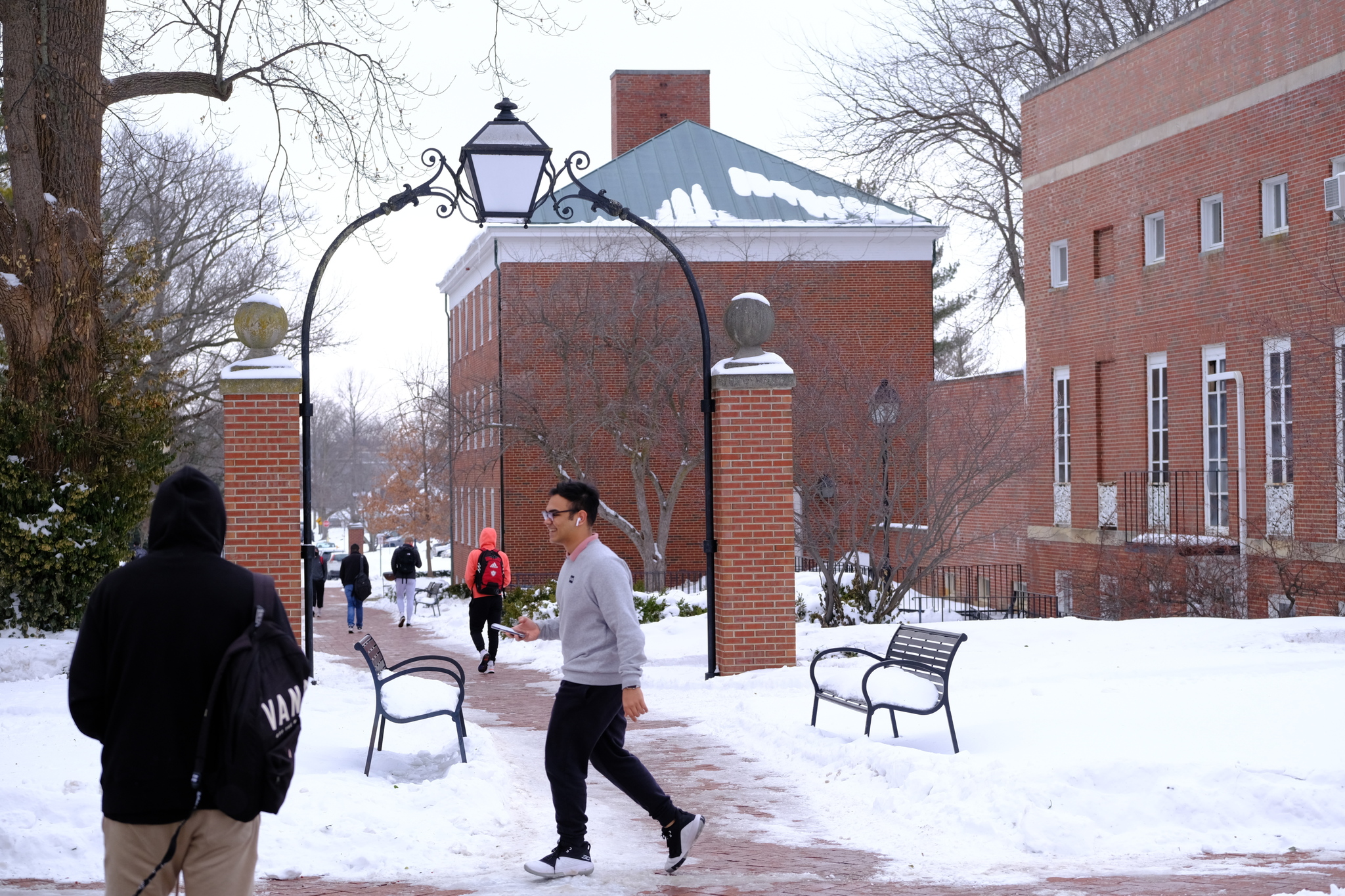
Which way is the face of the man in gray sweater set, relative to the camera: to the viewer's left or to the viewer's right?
to the viewer's left

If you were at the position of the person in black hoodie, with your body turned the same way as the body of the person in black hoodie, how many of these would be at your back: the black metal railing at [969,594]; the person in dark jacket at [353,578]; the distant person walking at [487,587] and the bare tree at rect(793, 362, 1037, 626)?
0

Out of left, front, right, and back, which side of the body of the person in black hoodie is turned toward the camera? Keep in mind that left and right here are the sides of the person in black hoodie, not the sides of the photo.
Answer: back

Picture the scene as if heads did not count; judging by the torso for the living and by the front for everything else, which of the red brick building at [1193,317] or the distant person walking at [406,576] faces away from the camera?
the distant person walking

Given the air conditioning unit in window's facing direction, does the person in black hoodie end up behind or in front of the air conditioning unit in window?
in front

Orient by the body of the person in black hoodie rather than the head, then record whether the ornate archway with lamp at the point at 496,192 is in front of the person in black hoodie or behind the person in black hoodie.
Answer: in front

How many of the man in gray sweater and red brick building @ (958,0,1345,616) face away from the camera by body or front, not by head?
0

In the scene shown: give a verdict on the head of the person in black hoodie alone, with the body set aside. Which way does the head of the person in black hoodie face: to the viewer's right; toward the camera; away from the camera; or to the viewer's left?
away from the camera

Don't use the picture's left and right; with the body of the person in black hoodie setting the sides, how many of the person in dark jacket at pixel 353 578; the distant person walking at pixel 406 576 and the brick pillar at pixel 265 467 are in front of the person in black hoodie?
3

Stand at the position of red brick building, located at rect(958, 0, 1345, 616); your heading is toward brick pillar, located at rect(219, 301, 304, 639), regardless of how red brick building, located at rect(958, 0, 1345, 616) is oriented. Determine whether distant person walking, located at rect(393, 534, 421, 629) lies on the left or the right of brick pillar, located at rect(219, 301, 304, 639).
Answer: right

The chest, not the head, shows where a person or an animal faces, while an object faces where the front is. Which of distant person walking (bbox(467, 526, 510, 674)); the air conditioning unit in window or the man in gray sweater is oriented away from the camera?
the distant person walking

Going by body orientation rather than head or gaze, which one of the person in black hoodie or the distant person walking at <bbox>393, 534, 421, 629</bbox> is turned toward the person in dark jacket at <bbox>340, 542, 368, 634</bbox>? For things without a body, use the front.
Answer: the person in black hoodie

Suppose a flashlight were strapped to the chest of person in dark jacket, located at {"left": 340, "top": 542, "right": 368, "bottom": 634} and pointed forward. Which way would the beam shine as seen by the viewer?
away from the camera
